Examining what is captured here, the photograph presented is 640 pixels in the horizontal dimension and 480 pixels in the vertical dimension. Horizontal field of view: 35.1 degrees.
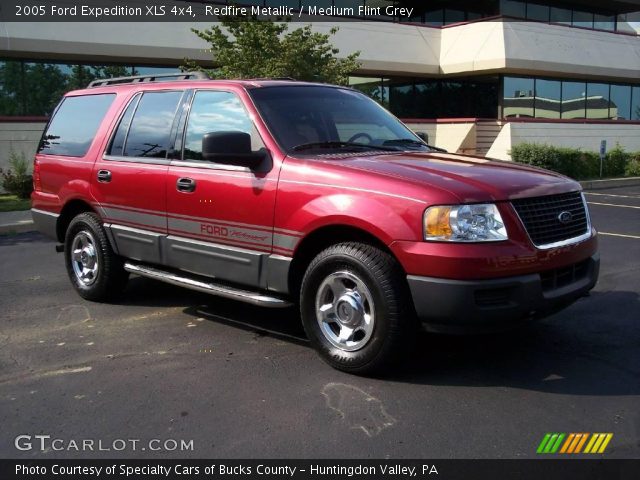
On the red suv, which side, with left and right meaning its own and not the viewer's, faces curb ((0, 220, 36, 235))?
back

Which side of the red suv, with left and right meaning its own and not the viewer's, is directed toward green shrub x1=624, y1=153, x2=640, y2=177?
left

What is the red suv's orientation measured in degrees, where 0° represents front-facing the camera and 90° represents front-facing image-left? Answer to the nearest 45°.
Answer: approximately 315°

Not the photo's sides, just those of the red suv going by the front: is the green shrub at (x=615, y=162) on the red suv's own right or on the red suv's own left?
on the red suv's own left

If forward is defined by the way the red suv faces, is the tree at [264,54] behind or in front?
behind
